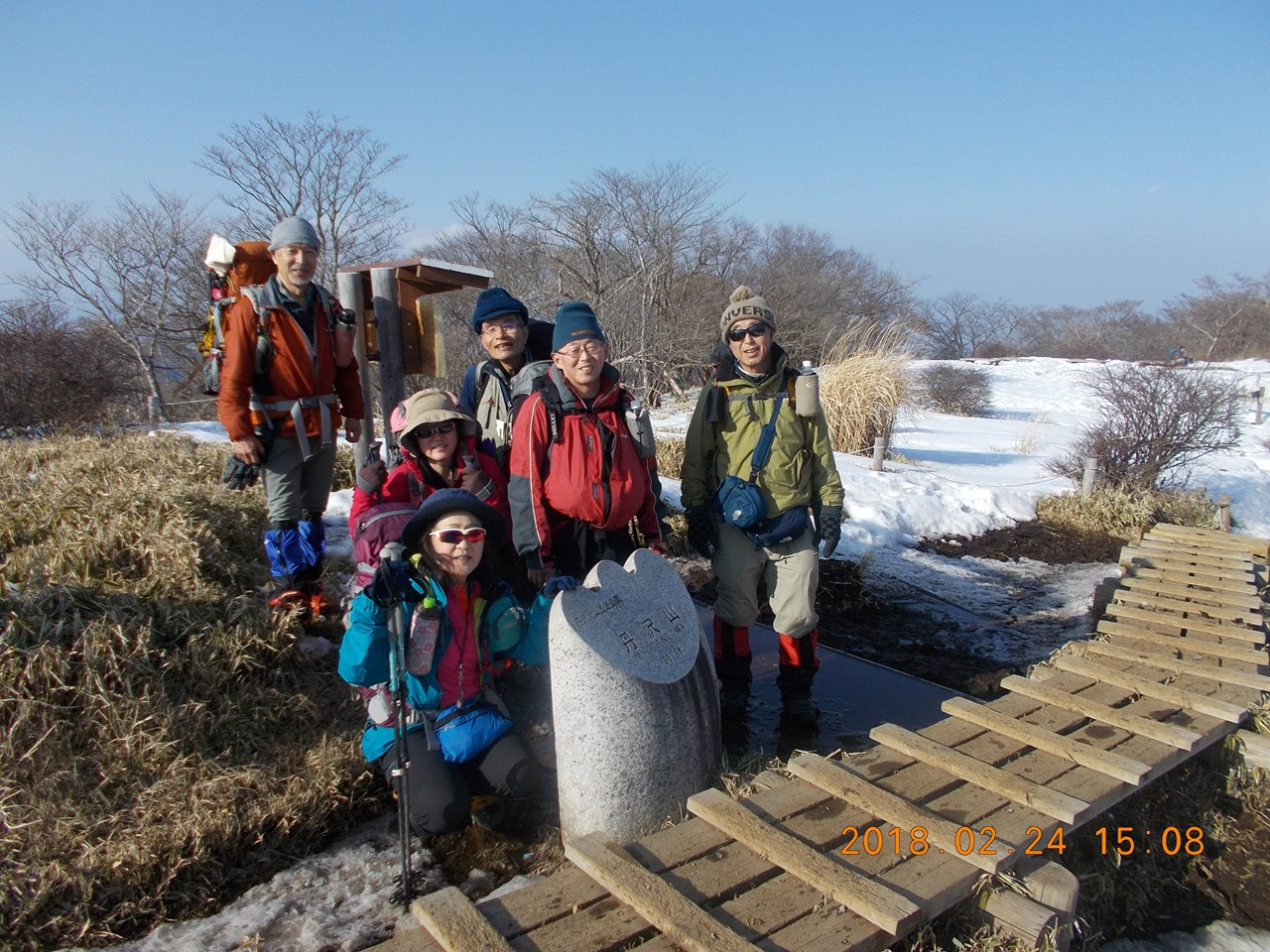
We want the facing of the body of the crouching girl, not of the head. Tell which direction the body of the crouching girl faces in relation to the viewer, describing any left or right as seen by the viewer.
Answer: facing the viewer and to the right of the viewer

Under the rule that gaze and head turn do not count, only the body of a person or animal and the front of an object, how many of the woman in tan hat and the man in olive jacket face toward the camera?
2

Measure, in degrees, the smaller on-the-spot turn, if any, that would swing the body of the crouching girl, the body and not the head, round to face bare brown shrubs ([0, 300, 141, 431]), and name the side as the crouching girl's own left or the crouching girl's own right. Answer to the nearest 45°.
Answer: approximately 180°

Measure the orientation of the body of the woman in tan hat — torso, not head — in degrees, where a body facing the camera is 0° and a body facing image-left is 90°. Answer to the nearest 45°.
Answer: approximately 0°

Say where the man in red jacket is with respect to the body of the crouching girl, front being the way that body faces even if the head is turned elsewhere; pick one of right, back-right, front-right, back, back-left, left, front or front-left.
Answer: left

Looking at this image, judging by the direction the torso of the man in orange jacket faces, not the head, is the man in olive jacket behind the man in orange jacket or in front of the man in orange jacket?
in front
